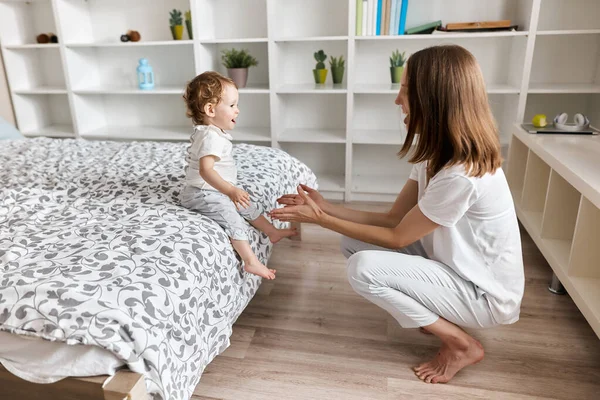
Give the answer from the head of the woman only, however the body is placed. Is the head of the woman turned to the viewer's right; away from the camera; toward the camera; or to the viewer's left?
to the viewer's left

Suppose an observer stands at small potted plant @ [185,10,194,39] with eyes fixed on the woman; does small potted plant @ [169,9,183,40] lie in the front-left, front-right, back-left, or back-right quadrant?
back-right

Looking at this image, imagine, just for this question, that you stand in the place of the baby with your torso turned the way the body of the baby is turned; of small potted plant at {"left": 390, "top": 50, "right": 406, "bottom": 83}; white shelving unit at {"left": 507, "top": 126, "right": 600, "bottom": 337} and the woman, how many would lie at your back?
0

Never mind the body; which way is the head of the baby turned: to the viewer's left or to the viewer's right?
to the viewer's right

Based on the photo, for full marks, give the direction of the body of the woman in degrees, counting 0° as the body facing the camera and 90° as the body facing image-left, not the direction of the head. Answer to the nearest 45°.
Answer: approximately 90°

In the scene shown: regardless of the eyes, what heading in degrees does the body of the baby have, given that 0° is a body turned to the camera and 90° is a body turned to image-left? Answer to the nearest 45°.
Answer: approximately 270°

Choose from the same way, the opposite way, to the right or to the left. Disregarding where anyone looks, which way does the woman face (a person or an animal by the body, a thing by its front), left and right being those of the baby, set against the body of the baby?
the opposite way

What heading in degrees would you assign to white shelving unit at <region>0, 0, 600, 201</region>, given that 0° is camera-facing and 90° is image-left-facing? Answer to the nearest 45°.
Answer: approximately 0°

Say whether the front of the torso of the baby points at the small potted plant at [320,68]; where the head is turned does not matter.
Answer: no

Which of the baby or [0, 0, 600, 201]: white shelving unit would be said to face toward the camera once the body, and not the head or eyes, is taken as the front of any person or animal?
the white shelving unit

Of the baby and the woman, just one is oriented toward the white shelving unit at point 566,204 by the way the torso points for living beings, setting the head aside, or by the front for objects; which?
the baby

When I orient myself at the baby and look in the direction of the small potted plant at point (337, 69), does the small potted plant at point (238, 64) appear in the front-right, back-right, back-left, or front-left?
front-left

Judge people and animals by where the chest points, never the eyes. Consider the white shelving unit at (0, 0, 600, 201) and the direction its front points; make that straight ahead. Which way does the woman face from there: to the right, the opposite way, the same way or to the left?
to the right

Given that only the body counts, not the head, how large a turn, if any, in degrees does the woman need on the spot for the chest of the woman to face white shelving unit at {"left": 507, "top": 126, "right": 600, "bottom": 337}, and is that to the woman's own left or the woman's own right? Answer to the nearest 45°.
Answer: approximately 135° to the woman's own right

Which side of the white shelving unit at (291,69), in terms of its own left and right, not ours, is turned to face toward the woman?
front

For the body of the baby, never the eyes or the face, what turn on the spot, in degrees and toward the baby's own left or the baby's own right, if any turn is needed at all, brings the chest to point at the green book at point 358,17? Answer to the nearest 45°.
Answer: approximately 45° to the baby's own left

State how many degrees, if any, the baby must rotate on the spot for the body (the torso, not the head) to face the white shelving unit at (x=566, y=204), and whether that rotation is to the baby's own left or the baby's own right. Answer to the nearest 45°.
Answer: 0° — they already face it
